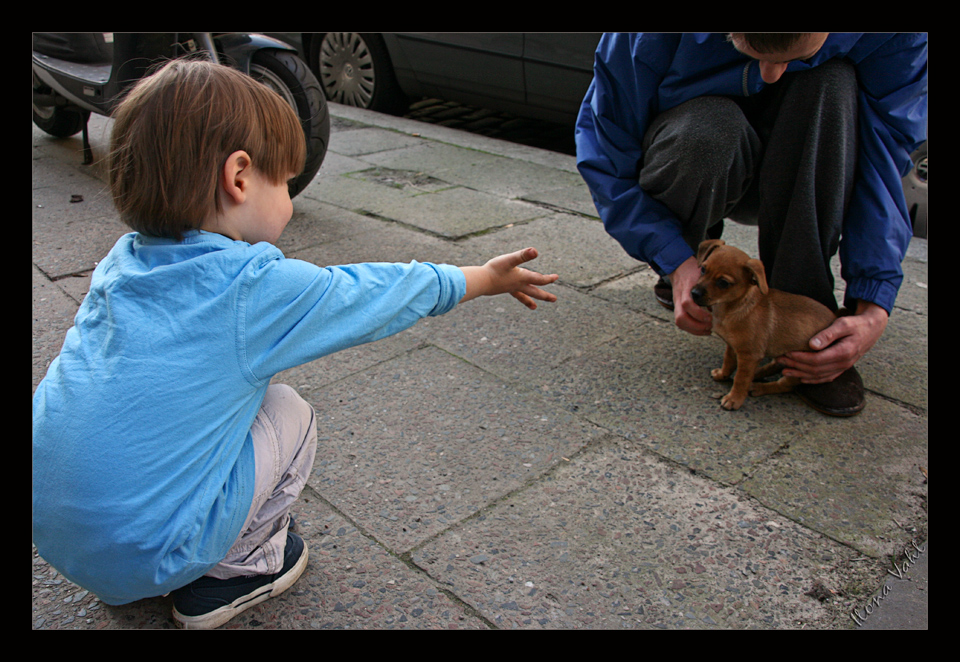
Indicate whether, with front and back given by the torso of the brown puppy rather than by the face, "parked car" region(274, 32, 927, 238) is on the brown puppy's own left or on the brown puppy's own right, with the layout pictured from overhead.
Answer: on the brown puppy's own right

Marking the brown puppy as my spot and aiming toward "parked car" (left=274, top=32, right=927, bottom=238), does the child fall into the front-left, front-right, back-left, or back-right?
back-left

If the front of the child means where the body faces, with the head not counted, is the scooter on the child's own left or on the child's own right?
on the child's own left

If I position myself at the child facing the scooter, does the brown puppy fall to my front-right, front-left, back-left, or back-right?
front-right

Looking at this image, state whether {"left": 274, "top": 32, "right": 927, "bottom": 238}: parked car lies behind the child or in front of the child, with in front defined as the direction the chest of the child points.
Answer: in front

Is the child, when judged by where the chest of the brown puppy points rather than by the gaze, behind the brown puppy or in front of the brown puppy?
in front

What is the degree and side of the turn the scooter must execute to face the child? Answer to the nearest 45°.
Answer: approximately 45° to its right

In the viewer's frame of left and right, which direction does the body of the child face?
facing away from the viewer and to the right of the viewer

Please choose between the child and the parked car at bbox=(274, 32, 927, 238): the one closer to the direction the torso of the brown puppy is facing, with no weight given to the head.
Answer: the child

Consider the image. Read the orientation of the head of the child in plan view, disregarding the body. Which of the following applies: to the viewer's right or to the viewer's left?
to the viewer's right

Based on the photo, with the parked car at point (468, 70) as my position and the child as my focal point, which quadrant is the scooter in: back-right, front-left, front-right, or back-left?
front-right
